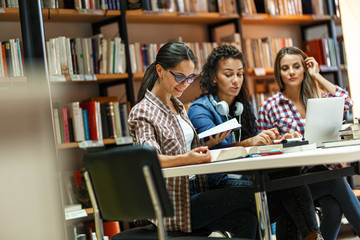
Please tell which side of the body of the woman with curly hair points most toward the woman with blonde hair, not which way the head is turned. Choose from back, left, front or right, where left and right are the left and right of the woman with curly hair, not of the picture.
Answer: left

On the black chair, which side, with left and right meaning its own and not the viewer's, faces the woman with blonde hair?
front

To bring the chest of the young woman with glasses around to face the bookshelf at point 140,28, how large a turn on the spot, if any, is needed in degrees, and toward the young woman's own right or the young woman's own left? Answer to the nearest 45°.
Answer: approximately 135° to the young woman's own left

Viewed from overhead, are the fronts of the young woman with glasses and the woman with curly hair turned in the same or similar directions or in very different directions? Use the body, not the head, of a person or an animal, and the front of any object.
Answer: same or similar directions

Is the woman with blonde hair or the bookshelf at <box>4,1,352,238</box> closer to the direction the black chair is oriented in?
the woman with blonde hair

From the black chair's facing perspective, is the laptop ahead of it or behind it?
ahead

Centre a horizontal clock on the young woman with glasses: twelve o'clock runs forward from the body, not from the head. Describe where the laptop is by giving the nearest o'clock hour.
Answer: The laptop is roughly at 10 o'clock from the young woman with glasses.

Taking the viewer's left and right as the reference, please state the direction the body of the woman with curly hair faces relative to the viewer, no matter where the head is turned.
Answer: facing the viewer and to the right of the viewer

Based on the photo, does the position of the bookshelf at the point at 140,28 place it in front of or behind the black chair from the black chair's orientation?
in front

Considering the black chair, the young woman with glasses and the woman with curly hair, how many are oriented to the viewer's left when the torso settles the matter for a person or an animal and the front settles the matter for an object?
0
